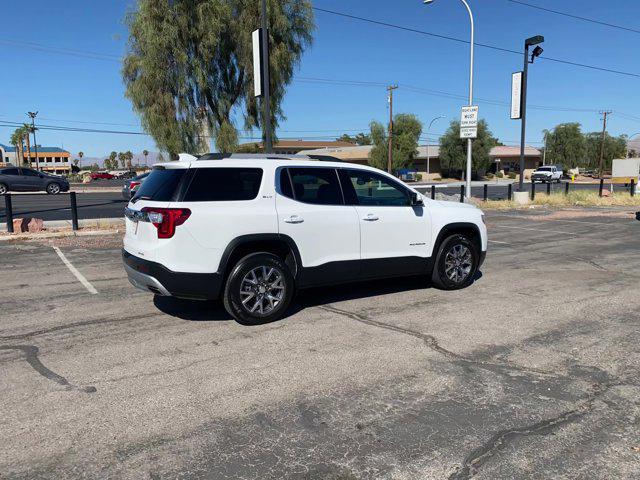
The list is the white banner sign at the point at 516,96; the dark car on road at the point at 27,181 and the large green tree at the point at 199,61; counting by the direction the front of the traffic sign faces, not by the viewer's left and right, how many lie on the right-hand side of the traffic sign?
2

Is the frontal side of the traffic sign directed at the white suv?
yes

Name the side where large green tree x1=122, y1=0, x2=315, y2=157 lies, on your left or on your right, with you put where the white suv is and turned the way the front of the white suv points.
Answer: on your left

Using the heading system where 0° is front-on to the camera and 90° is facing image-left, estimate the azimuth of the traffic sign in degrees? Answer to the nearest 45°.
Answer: approximately 0°
